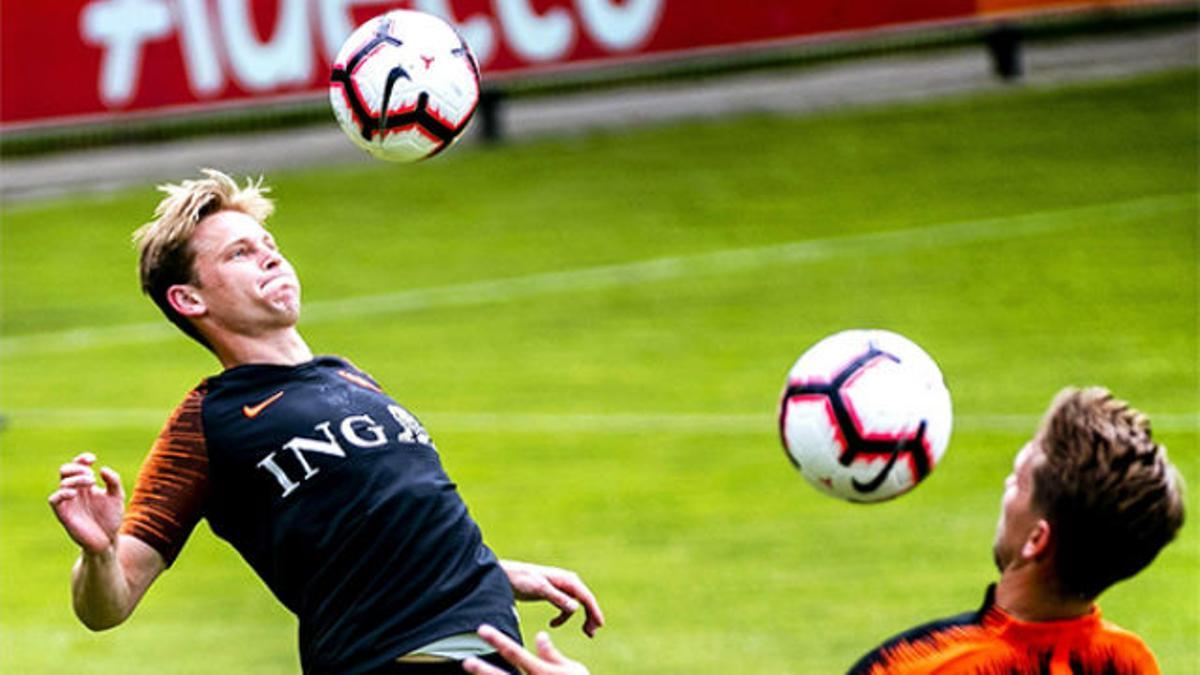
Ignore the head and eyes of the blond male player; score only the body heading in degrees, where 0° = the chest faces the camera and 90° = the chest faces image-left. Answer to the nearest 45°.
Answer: approximately 315°

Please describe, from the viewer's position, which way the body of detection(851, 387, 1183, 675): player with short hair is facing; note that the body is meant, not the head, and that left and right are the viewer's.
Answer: facing away from the viewer and to the left of the viewer

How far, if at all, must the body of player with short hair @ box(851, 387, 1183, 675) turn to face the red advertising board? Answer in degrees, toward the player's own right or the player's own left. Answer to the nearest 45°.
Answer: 0° — they already face it

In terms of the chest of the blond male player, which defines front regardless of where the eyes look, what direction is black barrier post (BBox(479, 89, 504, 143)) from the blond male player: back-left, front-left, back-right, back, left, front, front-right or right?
back-left

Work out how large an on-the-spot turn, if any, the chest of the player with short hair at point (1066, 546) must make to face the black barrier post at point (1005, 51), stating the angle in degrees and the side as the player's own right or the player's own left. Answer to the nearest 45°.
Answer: approximately 45° to the player's own right
